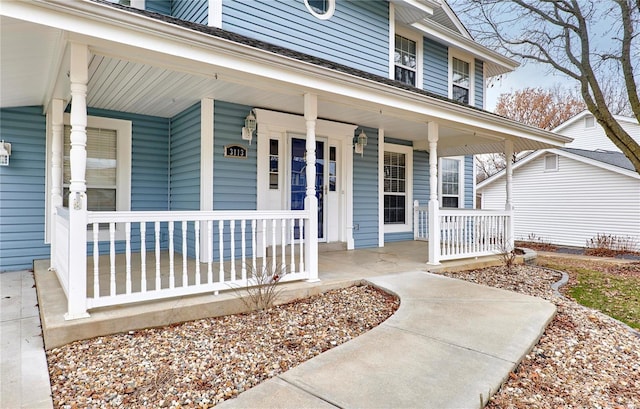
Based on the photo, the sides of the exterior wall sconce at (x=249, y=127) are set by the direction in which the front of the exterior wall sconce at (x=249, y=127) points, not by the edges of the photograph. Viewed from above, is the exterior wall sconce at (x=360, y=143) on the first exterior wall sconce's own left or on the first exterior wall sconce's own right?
on the first exterior wall sconce's own left

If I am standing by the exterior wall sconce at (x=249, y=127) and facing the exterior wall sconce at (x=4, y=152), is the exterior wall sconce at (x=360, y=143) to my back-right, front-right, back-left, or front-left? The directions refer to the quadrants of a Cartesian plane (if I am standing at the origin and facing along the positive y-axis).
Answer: back-right

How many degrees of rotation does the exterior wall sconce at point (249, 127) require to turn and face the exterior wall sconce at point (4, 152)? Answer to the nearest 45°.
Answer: approximately 135° to its right

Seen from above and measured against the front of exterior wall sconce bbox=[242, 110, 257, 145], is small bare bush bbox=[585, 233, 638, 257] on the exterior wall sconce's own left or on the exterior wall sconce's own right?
on the exterior wall sconce's own left
